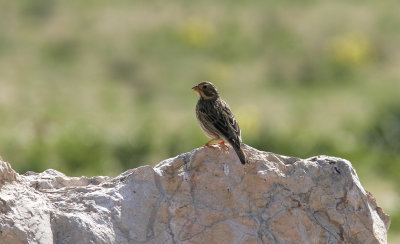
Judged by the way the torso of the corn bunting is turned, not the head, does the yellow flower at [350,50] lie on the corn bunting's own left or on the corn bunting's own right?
on the corn bunting's own right

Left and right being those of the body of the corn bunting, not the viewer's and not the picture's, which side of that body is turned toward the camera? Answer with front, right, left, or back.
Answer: left
